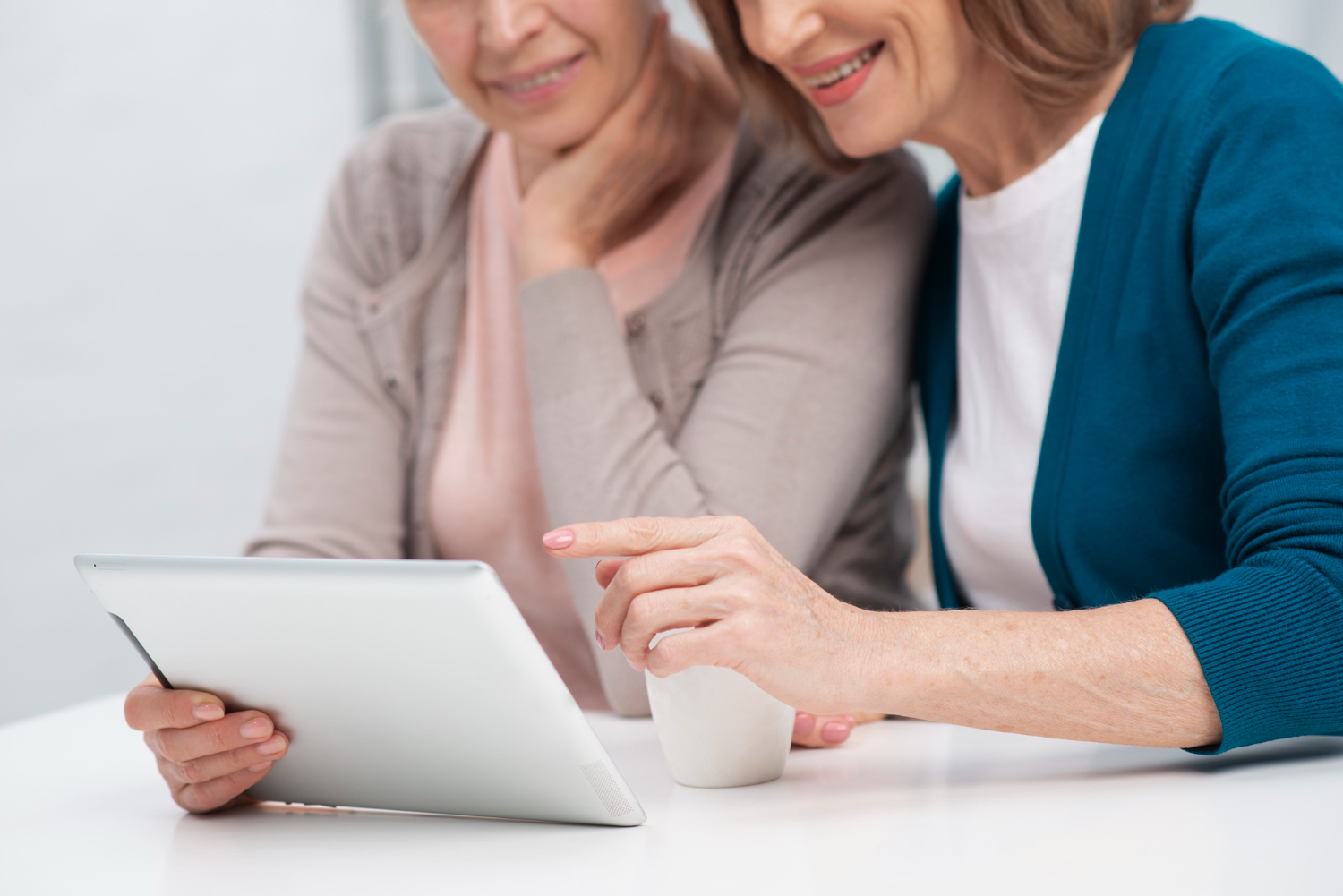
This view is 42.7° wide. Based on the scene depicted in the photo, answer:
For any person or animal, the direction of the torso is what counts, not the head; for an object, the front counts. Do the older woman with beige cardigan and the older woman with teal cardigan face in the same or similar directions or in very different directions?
same or similar directions

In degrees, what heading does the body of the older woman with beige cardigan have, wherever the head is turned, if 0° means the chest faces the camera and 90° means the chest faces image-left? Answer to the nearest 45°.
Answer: approximately 45°

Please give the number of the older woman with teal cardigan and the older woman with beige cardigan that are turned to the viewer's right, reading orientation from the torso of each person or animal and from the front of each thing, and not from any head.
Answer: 0

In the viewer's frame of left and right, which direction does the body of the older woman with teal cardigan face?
facing the viewer and to the left of the viewer

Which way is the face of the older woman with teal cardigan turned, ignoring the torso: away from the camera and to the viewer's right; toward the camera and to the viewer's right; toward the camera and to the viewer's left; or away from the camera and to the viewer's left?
toward the camera and to the viewer's left

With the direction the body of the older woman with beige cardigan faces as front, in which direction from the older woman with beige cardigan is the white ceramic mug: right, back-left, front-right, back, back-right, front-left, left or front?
front-left
